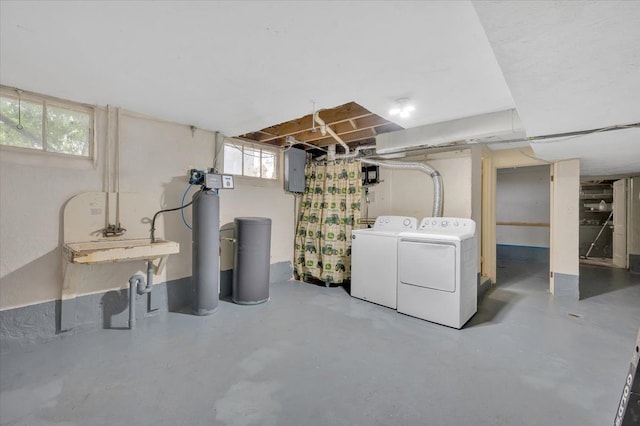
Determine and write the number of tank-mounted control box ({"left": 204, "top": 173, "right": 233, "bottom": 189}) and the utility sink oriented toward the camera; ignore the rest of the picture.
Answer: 2

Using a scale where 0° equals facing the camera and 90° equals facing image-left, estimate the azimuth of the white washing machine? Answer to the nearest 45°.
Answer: approximately 45°

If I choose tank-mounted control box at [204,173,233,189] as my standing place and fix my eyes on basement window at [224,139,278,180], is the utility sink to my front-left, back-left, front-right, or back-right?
back-left

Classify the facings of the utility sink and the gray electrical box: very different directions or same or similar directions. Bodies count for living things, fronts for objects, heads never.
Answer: same or similar directions

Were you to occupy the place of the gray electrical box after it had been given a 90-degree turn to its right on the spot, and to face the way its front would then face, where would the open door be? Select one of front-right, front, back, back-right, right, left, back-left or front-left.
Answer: back-left

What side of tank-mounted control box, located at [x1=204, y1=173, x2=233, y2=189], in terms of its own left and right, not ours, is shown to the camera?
front

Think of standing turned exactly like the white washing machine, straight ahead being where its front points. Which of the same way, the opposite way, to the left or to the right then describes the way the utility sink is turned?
to the left

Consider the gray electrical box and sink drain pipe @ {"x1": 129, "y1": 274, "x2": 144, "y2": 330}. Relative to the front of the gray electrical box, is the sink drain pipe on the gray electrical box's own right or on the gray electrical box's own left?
on the gray electrical box's own right

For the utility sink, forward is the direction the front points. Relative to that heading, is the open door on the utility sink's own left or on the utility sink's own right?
on the utility sink's own left

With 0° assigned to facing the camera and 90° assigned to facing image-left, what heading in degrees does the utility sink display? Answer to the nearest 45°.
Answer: approximately 0°

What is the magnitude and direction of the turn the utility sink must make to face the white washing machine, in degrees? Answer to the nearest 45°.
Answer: approximately 90° to its left

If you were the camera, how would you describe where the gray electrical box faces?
facing the viewer and to the right of the viewer

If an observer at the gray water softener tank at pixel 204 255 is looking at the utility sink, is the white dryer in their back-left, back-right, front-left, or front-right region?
back-left
